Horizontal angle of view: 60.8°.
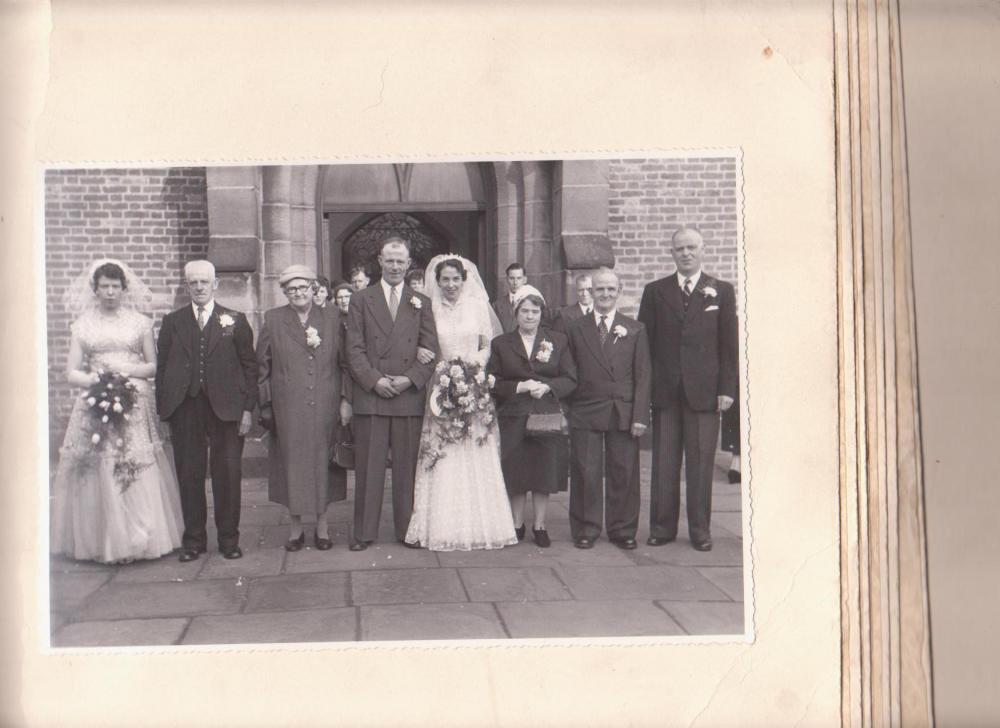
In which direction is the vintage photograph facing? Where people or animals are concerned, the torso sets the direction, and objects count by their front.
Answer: toward the camera
